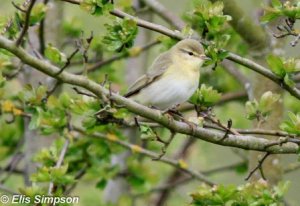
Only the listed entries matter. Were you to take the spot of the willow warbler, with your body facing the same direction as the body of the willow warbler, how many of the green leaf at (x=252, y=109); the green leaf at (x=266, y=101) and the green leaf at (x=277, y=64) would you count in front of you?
3

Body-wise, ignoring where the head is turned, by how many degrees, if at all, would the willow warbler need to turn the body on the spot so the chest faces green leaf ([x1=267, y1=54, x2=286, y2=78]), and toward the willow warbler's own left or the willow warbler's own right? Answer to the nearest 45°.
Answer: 0° — it already faces it

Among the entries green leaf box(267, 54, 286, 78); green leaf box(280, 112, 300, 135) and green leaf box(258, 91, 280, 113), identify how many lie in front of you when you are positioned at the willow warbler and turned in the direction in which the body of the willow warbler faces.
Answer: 3

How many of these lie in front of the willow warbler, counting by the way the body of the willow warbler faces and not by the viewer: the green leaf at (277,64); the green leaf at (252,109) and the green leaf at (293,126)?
3

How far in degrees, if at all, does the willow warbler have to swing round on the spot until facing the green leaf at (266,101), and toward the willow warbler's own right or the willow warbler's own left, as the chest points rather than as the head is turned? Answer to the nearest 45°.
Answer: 0° — it already faces it

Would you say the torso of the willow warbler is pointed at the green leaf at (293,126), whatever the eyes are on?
yes

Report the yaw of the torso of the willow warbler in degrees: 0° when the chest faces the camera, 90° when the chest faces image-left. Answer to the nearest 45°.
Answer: approximately 315°
